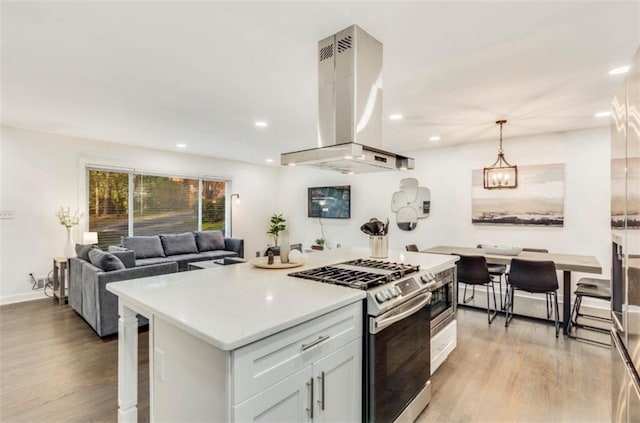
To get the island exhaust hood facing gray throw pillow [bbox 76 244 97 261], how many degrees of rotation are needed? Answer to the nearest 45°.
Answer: approximately 180°

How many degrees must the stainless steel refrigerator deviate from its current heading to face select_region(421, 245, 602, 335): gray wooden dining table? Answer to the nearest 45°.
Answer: approximately 90° to its right

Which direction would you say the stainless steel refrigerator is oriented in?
to the viewer's left

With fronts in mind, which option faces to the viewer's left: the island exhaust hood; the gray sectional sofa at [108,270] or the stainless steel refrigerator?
the stainless steel refrigerator

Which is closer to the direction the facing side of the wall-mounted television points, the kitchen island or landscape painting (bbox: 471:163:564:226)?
the kitchen island

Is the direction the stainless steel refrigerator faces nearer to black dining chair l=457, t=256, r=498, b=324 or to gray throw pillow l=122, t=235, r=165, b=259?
the gray throw pillow

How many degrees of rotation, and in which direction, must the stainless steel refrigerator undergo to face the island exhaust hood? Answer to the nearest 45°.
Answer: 0° — it already faces it

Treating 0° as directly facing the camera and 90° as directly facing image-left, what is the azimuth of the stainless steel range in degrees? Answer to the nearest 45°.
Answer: approximately 315°

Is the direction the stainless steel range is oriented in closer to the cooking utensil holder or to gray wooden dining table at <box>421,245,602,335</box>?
the gray wooden dining table

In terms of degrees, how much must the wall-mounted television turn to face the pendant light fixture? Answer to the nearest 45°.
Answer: approximately 90° to its left
